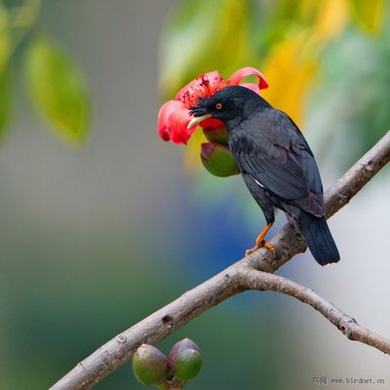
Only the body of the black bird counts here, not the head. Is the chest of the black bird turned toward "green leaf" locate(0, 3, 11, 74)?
yes

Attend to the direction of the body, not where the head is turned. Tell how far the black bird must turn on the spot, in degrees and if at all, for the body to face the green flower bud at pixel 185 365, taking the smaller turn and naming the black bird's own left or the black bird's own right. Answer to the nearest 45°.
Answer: approximately 90° to the black bird's own left

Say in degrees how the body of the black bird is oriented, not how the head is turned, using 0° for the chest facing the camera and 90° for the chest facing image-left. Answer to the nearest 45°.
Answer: approximately 90°

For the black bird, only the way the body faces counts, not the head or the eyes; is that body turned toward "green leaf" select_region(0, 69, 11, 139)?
yes
